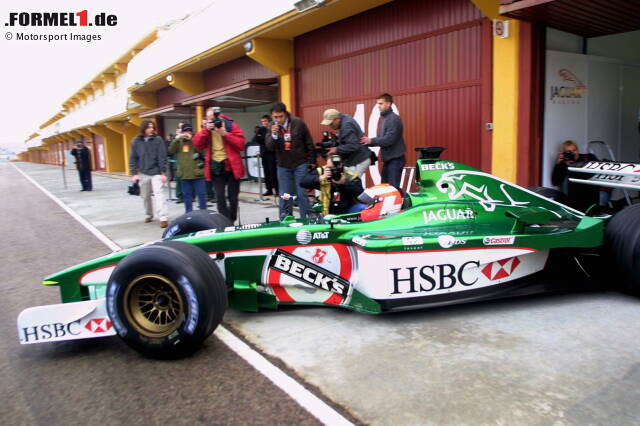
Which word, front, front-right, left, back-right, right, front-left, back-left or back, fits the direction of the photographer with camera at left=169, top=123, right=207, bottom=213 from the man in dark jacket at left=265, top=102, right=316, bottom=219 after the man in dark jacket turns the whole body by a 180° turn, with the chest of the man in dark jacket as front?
left

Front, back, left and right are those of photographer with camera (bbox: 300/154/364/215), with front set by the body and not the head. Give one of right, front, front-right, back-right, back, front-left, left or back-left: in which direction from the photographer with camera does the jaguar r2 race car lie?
front

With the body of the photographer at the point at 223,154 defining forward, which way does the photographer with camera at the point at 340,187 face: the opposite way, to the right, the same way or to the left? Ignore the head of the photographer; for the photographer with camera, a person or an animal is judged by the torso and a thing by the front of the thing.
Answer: the same way

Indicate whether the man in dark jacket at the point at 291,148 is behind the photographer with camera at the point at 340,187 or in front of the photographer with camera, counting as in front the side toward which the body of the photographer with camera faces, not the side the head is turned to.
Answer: behind

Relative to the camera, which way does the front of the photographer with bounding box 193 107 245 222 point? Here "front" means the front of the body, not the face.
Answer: toward the camera

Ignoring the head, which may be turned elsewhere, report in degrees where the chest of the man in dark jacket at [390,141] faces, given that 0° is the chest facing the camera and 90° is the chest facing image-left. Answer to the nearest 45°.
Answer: approximately 90°

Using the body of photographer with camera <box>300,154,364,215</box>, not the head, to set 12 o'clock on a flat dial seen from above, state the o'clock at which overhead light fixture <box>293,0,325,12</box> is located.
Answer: The overhead light fixture is roughly at 6 o'clock from the photographer with camera.

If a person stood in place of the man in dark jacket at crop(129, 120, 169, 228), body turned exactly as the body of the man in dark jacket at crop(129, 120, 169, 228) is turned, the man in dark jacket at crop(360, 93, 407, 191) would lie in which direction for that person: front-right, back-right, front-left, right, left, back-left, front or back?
front-left

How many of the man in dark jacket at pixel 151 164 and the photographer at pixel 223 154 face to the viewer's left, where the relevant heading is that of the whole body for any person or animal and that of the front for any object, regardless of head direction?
0

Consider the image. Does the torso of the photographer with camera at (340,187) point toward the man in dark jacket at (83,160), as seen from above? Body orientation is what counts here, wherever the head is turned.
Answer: no

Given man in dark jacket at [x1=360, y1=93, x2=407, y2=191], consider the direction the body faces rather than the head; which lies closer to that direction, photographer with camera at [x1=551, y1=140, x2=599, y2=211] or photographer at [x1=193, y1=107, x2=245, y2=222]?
the photographer

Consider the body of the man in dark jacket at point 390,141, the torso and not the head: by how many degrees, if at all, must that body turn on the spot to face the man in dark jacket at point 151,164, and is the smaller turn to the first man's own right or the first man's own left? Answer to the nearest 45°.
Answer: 0° — they already face them

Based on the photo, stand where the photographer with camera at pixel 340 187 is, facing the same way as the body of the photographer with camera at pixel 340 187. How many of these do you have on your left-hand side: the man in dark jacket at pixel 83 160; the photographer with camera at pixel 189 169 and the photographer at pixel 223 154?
0
